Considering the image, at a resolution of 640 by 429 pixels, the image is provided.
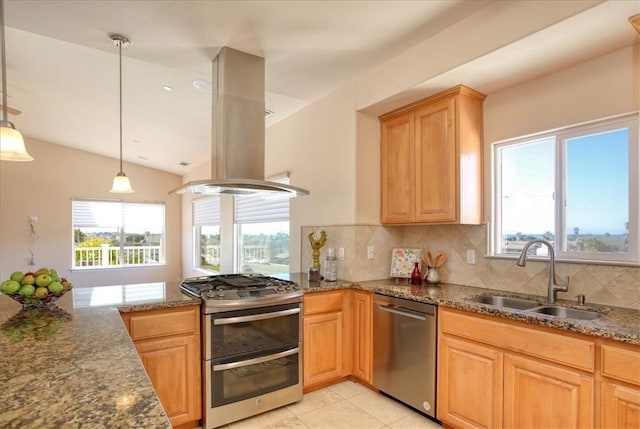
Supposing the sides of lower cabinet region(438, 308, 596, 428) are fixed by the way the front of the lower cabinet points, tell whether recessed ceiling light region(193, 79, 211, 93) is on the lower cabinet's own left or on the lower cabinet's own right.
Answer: on the lower cabinet's own right

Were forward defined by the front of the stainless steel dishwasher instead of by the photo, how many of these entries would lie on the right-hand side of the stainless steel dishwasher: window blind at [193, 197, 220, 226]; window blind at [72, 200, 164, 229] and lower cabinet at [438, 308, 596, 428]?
2

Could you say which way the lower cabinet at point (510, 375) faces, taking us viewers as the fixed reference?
facing the viewer and to the left of the viewer

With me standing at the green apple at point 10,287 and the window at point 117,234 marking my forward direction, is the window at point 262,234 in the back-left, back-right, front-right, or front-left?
front-right

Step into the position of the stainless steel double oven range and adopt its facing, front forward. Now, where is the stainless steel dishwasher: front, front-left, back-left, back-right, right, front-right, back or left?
front-left

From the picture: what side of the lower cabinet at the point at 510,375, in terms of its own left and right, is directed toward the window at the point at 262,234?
right

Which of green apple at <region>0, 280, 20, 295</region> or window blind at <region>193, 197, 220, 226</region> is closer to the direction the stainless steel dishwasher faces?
the green apple

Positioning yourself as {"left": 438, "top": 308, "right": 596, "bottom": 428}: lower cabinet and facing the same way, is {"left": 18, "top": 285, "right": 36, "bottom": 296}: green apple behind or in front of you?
in front

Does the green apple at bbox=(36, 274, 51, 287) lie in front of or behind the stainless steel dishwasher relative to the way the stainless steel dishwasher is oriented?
in front

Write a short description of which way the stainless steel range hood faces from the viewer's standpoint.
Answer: facing the viewer and to the right of the viewer

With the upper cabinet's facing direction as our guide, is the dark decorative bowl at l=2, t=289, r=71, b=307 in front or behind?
in front

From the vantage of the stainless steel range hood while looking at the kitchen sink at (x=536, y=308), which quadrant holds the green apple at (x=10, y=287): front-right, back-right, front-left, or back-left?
back-right
